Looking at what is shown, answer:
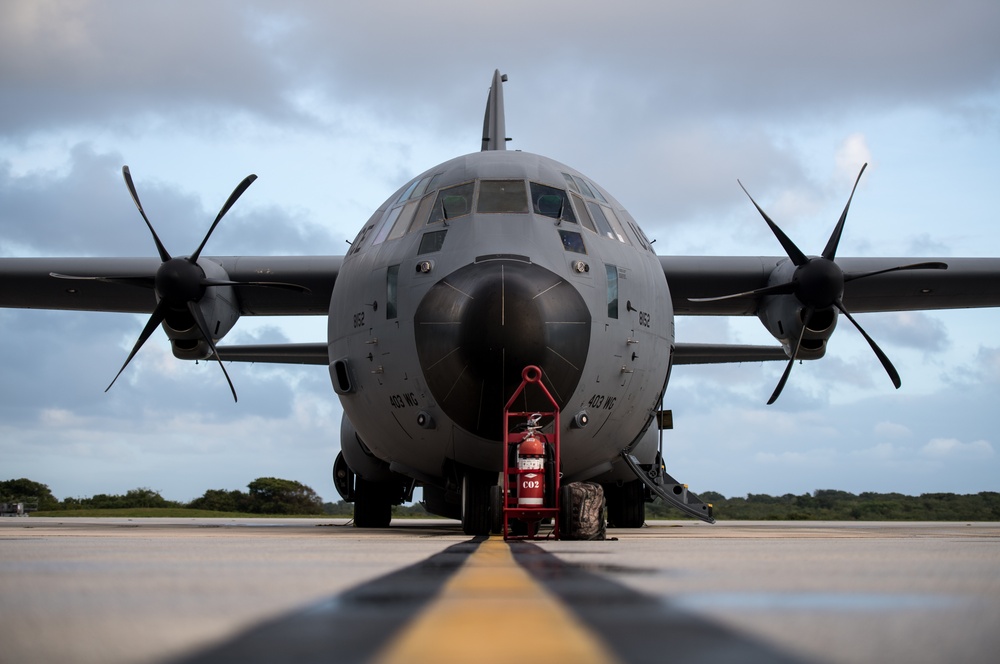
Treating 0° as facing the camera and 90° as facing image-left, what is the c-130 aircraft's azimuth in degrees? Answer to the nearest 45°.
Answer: approximately 0°

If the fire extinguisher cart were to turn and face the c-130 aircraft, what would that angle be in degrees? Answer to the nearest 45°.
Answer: approximately 180°

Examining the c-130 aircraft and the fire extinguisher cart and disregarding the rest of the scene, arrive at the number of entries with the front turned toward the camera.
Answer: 2

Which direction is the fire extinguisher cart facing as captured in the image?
toward the camera

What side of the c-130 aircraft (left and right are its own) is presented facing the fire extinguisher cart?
front
